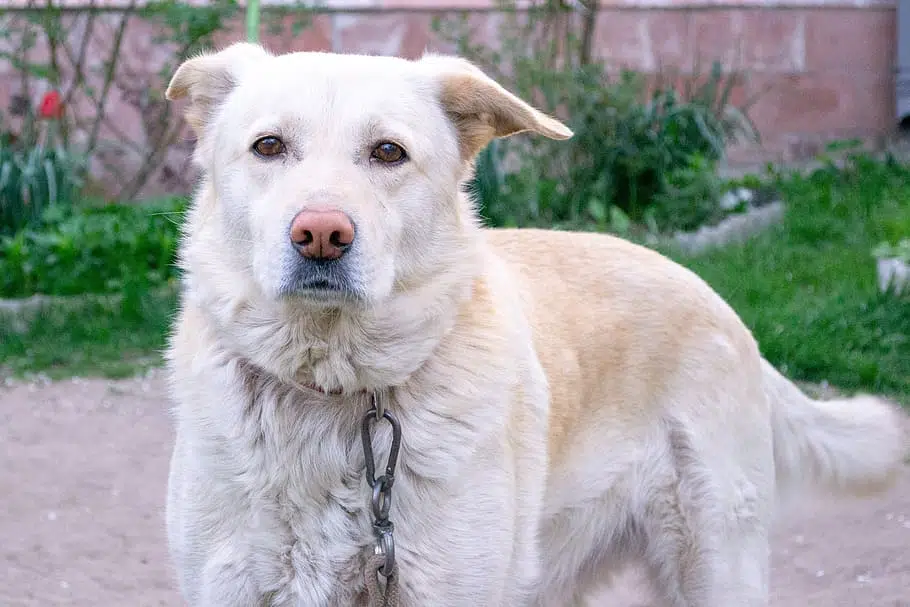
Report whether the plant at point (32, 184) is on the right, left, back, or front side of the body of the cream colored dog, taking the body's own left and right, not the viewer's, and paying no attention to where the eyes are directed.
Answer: right

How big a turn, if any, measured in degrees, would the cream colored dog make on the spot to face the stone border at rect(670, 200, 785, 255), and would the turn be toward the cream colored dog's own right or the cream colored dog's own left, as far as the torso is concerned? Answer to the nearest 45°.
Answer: approximately 135° to the cream colored dog's own right

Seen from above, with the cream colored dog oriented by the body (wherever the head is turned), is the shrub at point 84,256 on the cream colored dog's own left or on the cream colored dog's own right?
on the cream colored dog's own right

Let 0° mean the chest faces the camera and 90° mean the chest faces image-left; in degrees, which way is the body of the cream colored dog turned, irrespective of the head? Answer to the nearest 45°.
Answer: approximately 45°

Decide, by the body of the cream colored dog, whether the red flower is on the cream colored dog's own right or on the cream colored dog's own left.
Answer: on the cream colored dog's own right
